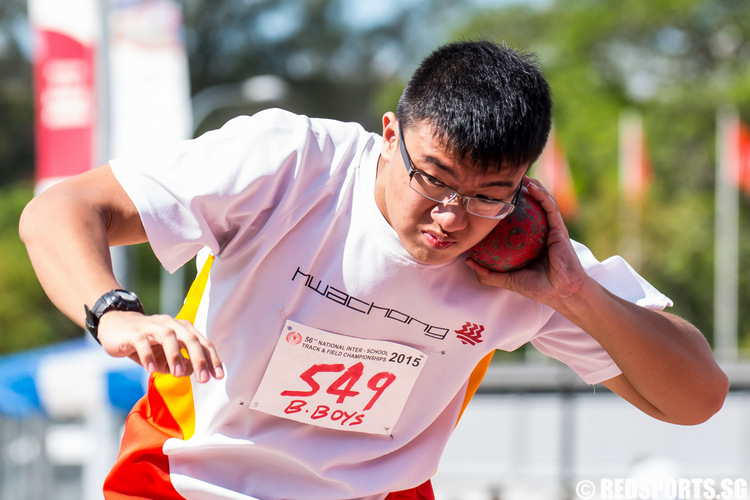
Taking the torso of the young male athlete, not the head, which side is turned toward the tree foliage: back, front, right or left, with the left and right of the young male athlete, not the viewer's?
back

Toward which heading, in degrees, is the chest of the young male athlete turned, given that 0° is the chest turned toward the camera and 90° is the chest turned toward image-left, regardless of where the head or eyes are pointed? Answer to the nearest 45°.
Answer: approximately 0°

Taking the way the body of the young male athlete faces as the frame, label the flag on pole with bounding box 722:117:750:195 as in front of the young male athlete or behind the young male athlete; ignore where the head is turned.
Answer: behind

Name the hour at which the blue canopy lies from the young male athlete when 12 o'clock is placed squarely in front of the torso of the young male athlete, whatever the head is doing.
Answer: The blue canopy is roughly at 5 o'clock from the young male athlete.

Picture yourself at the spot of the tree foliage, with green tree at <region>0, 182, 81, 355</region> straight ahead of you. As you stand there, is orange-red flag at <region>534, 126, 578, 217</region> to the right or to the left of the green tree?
left

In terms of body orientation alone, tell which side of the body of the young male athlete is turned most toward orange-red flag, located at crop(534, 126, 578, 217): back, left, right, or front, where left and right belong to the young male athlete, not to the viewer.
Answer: back

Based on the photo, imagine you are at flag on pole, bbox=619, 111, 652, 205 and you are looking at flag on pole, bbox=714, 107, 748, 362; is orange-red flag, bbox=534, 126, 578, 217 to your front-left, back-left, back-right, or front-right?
back-right

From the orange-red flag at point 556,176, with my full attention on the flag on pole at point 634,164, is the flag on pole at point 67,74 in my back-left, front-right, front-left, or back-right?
back-right

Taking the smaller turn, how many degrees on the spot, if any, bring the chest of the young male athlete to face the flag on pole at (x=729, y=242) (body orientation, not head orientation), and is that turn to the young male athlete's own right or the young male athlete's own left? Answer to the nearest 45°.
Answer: approximately 135° to the young male athlete's own left

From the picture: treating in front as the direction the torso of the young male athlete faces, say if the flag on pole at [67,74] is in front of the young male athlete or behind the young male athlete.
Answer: behind
